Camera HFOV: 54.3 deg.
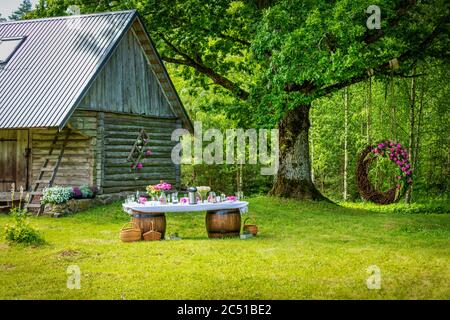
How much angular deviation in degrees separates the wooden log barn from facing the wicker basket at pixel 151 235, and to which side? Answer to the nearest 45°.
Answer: approximately 45° to its left

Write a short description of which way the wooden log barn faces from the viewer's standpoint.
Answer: facing the viewer and to the left of the viewer

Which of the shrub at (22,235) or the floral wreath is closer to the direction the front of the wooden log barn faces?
the shrub

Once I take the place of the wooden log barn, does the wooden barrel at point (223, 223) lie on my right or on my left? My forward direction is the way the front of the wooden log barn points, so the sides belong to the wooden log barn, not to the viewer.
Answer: on my left

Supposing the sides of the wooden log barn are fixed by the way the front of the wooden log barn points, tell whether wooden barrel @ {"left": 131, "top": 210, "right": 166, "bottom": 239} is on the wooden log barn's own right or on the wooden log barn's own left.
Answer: on the wooden log barn's own left

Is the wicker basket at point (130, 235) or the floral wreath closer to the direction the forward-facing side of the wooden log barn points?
the wicker basket

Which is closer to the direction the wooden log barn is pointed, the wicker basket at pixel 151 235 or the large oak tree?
the wicker basket

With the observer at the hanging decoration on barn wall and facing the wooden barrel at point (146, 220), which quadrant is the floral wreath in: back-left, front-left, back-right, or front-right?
front-left

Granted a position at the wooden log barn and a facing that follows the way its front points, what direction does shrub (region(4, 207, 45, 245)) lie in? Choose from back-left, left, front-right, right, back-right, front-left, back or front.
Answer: front-left

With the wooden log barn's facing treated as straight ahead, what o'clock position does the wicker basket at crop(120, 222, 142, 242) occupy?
The wicker basket is roughly at 10 o'clock from the wooden log barn.
